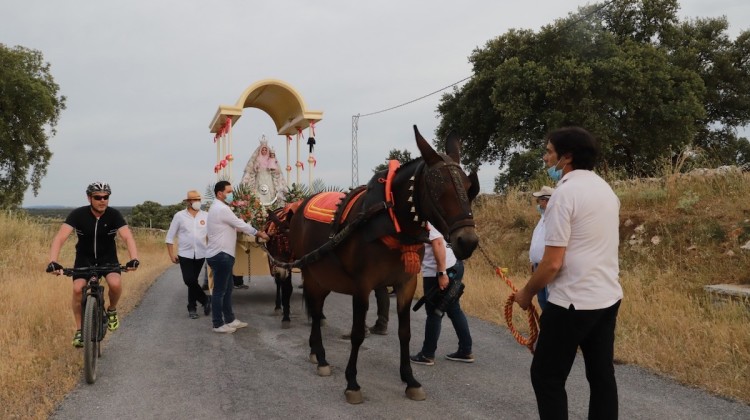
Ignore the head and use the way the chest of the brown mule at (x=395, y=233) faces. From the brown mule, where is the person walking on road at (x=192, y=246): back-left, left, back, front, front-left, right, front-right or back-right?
back

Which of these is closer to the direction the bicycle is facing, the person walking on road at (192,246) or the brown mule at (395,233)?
the brown mule

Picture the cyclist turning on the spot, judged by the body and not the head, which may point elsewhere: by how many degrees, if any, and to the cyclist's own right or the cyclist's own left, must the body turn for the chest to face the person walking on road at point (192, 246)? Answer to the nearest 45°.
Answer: approximately 135° to the cyclist's own left

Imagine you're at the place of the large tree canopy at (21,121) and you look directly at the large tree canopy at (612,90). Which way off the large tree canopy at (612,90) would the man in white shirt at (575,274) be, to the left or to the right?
right

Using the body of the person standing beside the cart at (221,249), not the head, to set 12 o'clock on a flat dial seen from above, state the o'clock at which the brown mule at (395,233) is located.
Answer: The brown mule is roughly at 2 o'clock from the person standing beside the cart.

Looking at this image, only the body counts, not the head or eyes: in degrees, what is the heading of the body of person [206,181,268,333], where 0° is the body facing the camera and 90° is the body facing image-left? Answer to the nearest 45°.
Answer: approximately 270°

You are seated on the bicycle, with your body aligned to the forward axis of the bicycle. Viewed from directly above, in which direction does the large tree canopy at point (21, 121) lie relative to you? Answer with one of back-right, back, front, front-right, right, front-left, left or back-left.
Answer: back

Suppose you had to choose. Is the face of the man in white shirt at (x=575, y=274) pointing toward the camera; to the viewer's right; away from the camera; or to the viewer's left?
to the viewer's left

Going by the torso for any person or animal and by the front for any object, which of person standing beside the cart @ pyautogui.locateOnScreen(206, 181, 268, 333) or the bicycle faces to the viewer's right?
the person standing beside the cart
